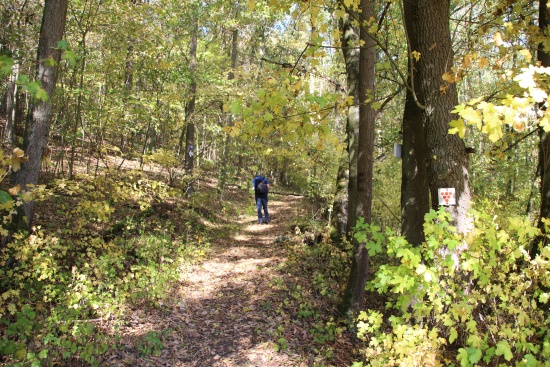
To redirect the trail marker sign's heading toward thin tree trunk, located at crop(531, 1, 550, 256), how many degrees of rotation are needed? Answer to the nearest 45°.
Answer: approximately 135° to its left

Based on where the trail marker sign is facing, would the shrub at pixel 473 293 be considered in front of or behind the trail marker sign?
in front

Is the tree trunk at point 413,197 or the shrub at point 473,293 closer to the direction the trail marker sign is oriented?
the shrub

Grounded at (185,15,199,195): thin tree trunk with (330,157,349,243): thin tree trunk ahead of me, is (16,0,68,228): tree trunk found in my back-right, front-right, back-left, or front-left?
front-right

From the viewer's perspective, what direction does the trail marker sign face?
toward the camera

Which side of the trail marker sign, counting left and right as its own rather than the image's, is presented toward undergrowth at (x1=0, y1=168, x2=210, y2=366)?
right

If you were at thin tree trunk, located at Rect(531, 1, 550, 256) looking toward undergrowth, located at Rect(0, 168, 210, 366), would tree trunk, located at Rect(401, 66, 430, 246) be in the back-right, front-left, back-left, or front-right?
front-right

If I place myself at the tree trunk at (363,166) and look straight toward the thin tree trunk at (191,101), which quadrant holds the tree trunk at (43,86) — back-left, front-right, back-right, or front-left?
front-left

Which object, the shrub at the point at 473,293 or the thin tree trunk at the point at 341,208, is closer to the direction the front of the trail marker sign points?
the shrub

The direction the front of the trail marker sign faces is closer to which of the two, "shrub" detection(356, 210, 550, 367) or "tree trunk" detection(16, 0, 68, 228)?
the shrub
